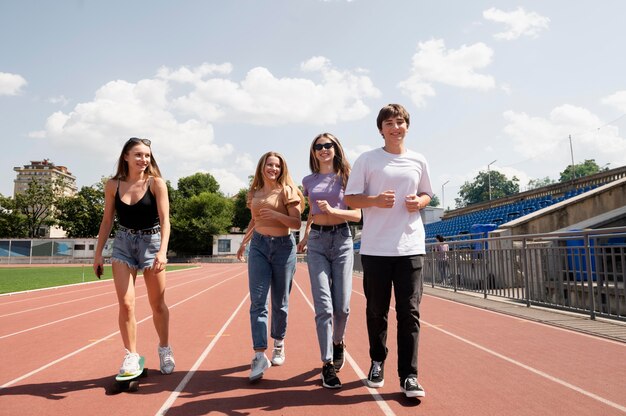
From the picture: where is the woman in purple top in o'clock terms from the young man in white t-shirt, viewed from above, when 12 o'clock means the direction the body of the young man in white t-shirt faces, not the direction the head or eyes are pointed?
The woman in purple top is roughly at 4 o'clock from the young man in white t-shirt.

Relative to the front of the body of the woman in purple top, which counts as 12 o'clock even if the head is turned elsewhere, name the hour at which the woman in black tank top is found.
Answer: The woman in black tank top is roughly at 3 o'clock from the woman in purple top.

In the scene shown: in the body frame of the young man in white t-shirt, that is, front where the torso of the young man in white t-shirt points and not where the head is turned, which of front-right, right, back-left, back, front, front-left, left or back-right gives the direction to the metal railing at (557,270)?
back-left

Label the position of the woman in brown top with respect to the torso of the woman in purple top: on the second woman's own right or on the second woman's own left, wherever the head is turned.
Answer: on the second woman's own right

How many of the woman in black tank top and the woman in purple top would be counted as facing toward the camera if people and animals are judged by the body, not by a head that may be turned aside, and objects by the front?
2

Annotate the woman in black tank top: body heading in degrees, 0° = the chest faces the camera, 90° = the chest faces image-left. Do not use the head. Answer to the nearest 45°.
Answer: approximately 0°

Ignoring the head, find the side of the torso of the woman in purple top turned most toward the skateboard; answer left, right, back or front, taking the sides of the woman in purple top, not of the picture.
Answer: right

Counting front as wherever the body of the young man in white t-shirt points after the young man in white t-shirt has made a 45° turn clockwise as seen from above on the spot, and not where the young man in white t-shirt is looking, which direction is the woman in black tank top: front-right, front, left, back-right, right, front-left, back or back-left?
front-right

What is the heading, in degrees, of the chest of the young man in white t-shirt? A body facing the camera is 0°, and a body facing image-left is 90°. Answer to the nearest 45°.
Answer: approximately 0°

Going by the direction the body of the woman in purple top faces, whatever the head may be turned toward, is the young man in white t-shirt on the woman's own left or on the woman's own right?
on the woman's own left

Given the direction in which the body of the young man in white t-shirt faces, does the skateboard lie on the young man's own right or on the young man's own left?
on the young man's own right
